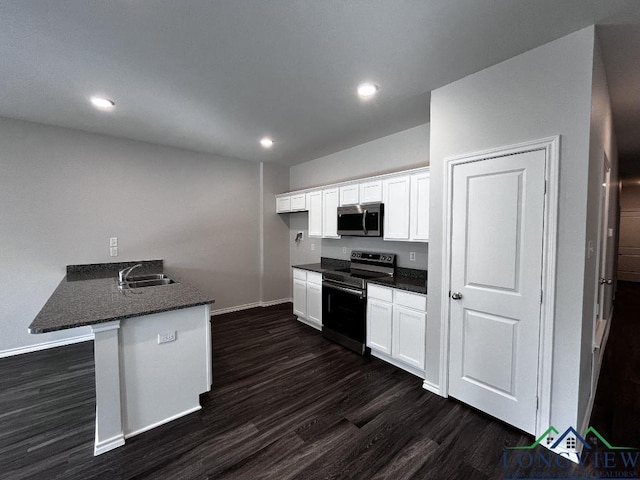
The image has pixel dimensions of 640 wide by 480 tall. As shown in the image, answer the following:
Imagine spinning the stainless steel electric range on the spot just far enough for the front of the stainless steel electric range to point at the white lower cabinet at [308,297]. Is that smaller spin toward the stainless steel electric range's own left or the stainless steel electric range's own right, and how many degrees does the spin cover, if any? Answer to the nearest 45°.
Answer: approximately 90° to the stainless steel electric range's own right

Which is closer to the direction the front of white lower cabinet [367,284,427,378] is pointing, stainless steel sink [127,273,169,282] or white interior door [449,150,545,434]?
the stainless steel sink

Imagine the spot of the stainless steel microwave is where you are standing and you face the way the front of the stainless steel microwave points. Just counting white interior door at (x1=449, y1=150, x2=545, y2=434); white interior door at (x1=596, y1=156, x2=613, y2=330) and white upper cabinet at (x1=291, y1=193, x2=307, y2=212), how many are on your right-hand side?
1

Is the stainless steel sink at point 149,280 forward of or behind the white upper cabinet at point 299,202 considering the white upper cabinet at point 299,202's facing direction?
forward

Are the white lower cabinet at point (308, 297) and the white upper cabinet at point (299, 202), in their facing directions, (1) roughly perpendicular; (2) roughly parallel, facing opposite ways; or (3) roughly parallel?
roughly parallel

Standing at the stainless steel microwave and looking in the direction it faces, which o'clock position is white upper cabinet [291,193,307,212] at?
The white upper cabinet is roughly at 3 o'clock from the stainless steel microwave.

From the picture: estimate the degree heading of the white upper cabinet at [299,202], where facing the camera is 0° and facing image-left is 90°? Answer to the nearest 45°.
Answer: approximately 45°

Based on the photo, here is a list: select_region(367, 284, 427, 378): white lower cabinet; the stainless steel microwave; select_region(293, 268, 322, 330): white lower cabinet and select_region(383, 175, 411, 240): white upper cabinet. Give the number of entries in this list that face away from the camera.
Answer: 0

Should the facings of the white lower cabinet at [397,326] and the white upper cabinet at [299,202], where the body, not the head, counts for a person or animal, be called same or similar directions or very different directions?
same or similar directions

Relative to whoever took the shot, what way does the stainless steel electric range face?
facing the viewer and to the left of the viewer

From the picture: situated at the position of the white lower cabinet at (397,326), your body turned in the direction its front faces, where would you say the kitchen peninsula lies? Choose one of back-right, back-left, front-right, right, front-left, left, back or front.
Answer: front

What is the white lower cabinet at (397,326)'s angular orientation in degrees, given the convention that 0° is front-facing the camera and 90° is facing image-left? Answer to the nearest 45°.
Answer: approximately 45°

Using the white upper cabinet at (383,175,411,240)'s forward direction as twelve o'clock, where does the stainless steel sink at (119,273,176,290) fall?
The stainless steel sink is roughly at 1 o'clock from the white upper cabinet.
